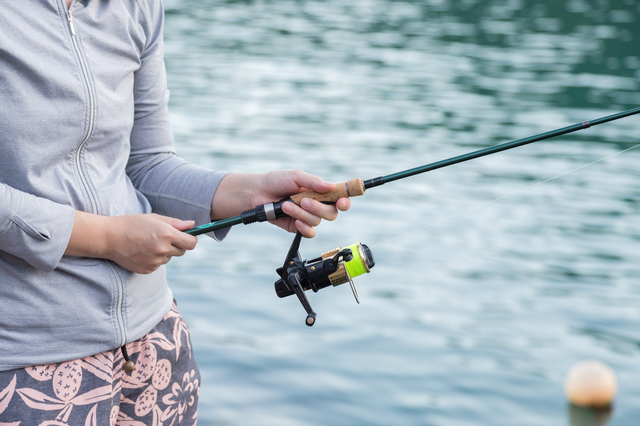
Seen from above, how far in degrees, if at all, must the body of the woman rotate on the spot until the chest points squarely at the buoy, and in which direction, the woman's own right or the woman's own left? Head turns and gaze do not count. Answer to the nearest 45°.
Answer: approximately 90° to the woman's own left

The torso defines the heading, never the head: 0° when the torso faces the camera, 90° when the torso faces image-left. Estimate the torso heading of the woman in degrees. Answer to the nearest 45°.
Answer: approximately 315°
